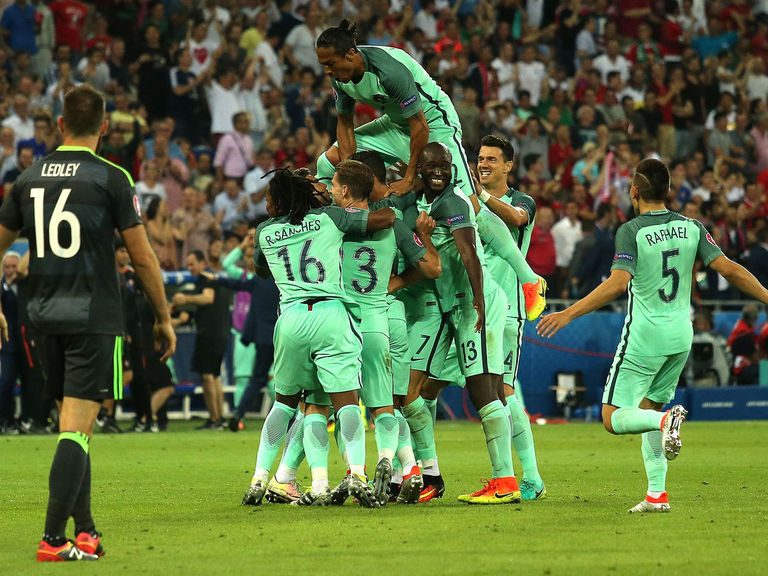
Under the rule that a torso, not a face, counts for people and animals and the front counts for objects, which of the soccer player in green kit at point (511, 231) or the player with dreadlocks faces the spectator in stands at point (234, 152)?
the player with dreadlocks

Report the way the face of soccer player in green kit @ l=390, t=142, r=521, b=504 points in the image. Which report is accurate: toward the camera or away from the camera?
toward the camera

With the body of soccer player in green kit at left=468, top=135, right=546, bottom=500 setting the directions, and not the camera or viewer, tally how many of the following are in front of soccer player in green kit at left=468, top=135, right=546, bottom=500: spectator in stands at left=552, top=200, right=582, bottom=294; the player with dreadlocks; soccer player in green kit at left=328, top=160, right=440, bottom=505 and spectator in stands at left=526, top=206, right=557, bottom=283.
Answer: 2

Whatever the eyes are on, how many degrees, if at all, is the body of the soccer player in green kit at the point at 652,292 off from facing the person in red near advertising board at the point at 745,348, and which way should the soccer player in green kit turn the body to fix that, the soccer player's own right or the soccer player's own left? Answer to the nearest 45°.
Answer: approximately 45° to the soccer player's own right

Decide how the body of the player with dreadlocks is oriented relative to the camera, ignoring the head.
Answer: away from the camera

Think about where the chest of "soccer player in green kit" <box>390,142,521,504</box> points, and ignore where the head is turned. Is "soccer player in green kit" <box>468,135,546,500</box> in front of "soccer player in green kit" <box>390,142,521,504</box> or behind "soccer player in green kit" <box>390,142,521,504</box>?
behind

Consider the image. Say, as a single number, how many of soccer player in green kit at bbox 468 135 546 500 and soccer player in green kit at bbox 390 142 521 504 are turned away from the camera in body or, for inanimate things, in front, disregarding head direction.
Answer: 0

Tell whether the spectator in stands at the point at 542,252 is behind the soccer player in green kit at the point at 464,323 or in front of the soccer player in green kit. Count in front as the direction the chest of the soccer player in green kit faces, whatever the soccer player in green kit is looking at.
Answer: behind

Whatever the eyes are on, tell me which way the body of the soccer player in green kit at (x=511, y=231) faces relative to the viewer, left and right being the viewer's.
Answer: facing the viewer and to the left of the viewer

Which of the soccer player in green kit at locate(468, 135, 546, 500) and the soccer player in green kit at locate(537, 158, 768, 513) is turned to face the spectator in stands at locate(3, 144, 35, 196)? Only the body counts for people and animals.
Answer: the soccer player in green kit at locate(537, 158, 768, 513)

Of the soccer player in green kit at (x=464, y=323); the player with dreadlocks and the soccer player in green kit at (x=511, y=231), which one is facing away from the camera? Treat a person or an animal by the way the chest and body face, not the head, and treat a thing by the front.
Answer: the player with dreadlocks

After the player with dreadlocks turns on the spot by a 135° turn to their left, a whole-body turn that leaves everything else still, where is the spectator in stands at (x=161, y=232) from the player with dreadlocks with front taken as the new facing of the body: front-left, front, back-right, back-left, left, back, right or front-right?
back-right

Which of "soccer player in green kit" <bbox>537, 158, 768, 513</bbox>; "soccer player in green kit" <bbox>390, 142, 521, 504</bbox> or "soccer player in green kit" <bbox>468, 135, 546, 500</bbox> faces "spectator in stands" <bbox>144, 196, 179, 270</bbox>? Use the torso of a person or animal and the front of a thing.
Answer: "soccer player in green kit" <bbox>537, 158, 768, 513</bbox>

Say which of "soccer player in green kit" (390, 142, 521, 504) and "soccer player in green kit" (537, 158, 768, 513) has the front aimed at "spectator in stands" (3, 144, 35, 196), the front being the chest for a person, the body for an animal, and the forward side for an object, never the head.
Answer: "soccer player in green kit" (537, 158, 768, 513)

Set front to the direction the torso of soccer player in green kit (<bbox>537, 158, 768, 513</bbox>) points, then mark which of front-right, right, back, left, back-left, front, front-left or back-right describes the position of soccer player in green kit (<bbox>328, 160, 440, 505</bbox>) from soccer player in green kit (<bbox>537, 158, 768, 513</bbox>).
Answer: front-left

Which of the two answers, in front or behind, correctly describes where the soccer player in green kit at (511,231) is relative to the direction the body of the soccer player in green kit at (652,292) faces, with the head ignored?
in front

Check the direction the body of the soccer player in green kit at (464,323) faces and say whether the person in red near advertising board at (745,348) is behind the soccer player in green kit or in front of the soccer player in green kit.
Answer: behind

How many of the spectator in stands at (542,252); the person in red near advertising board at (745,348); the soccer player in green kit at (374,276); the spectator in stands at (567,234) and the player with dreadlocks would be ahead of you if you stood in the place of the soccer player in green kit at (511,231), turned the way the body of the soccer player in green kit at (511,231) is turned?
2

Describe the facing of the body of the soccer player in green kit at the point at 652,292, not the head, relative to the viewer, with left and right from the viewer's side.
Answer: facing away from the viewer and to the left of the viewer
